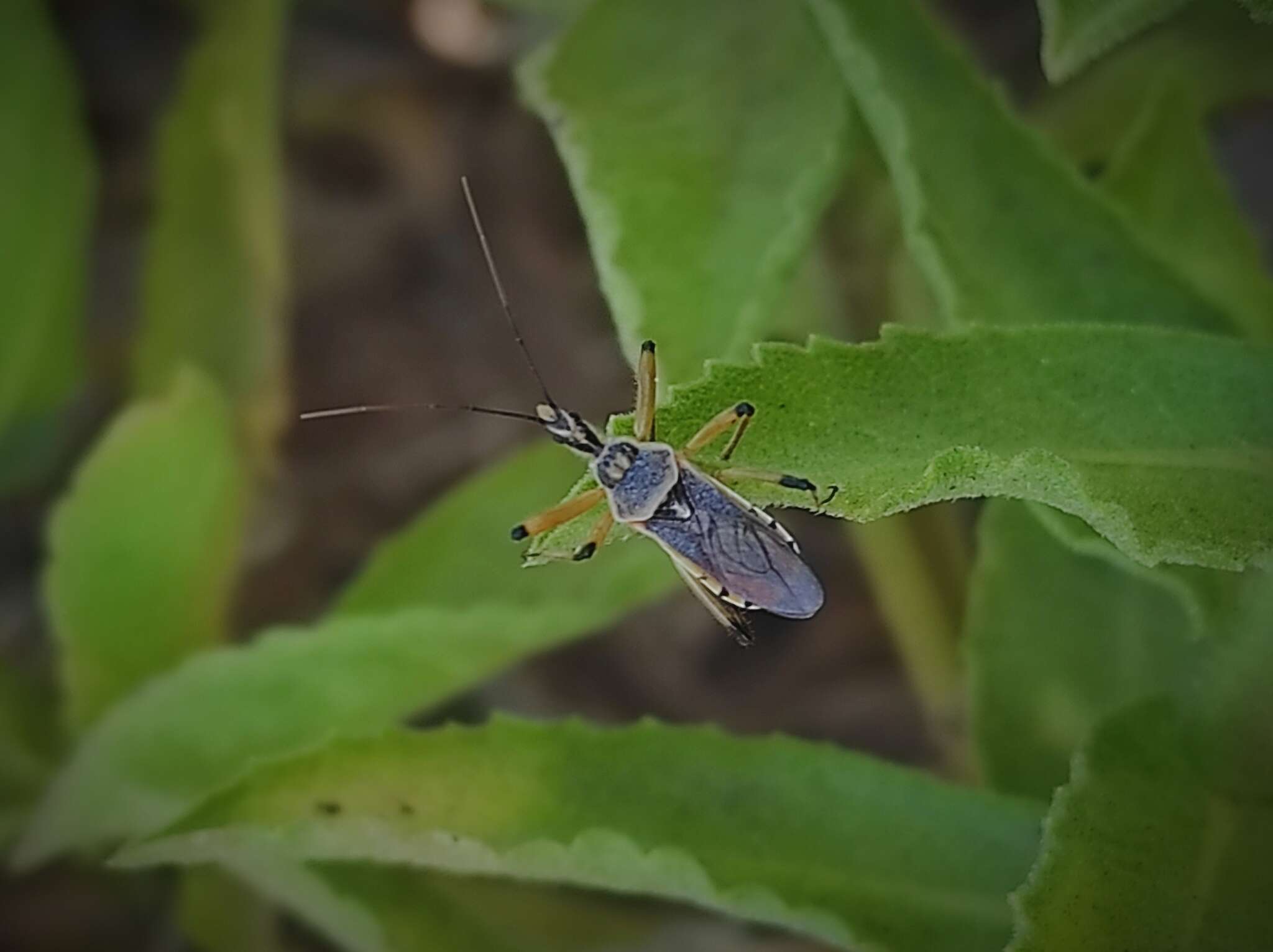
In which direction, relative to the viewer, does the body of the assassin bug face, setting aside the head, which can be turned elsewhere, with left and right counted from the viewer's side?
facing away from the viewer and to the left of the viewer

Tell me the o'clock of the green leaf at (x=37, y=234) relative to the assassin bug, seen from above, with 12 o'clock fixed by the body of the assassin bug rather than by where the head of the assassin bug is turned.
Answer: The green leaf is roughly at 12 o'clock from the assassin bug.
